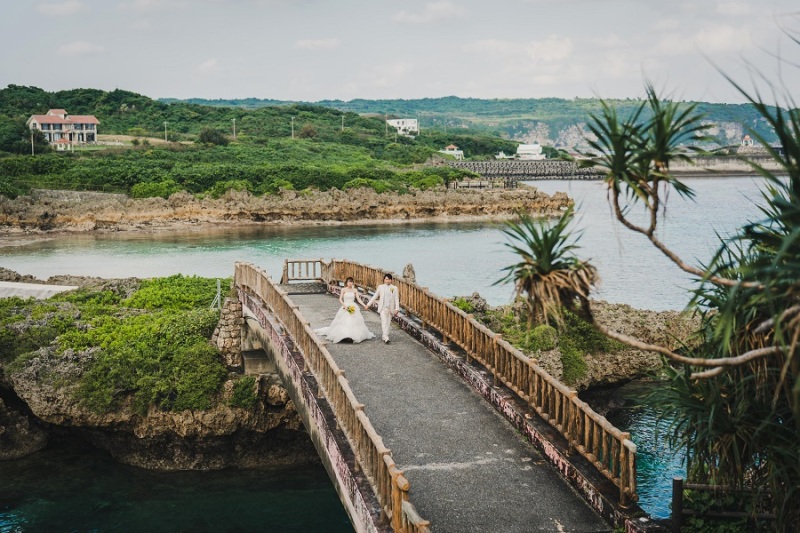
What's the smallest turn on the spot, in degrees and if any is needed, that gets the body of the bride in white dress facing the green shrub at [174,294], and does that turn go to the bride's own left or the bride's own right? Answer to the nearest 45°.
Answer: approximately 135° to the bride's own right

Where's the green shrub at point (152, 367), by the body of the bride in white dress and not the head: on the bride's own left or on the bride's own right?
on the bride's own right

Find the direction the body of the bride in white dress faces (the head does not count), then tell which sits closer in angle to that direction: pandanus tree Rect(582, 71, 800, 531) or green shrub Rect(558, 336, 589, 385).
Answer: the pandanus tree

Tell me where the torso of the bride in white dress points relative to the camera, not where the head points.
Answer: toward the camera

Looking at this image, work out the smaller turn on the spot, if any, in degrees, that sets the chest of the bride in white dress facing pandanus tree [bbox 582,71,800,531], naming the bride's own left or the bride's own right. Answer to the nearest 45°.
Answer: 0° — they already face it

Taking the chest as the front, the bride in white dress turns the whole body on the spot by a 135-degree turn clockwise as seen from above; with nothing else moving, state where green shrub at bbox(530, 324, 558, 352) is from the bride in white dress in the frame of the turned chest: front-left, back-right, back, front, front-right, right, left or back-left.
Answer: right

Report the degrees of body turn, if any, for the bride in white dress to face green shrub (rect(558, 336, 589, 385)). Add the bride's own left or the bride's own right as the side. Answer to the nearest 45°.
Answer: approximately 135° to the bride's own left
